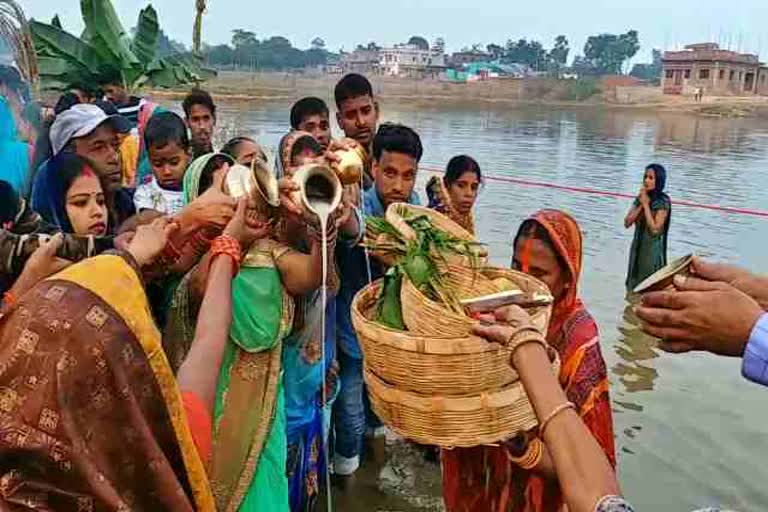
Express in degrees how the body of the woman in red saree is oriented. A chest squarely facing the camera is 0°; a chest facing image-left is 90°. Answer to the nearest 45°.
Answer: approximately 45°

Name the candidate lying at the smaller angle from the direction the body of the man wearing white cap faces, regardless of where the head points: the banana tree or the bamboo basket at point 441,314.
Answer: the bamboo basket

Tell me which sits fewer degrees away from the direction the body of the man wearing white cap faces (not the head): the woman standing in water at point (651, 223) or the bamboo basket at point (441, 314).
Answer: the bamboo basket

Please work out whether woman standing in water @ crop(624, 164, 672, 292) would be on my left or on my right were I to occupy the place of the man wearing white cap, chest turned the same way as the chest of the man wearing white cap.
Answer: on my left
